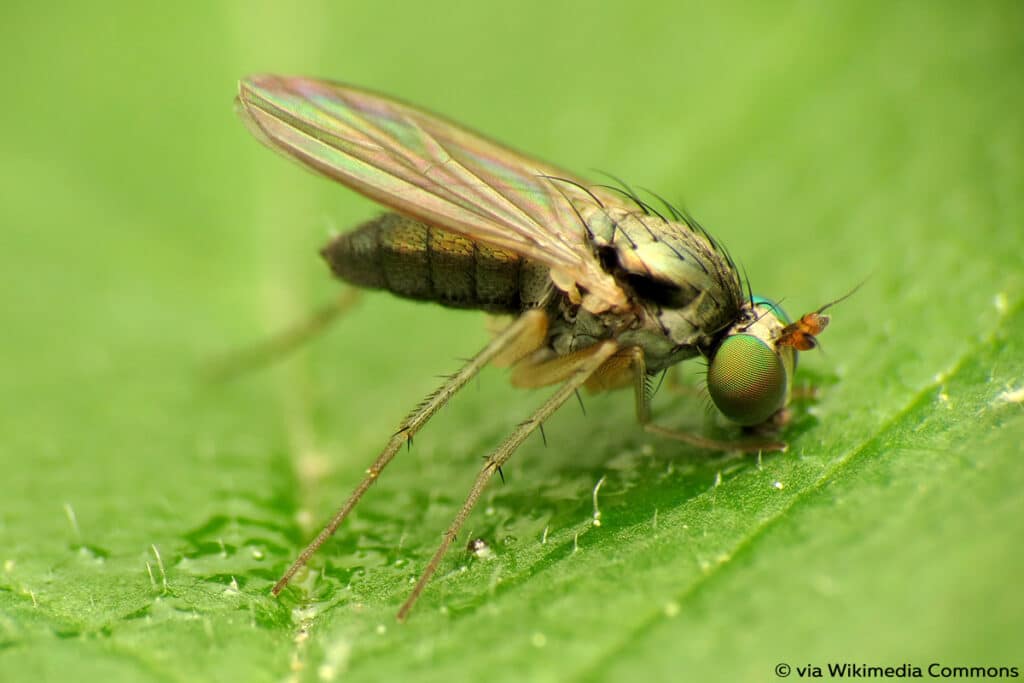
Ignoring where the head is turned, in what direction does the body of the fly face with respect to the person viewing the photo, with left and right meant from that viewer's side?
facing to the right of the viewer
